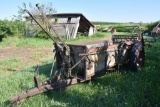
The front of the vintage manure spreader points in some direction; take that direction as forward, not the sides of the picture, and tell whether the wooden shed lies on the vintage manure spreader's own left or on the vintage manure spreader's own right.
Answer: on the vintage manure spreader's own right

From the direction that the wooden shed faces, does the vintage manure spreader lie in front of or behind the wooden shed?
in front

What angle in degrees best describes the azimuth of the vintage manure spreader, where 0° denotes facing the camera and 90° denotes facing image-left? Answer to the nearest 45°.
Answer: approximately 45°

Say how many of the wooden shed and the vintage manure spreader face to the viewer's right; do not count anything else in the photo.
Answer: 0
